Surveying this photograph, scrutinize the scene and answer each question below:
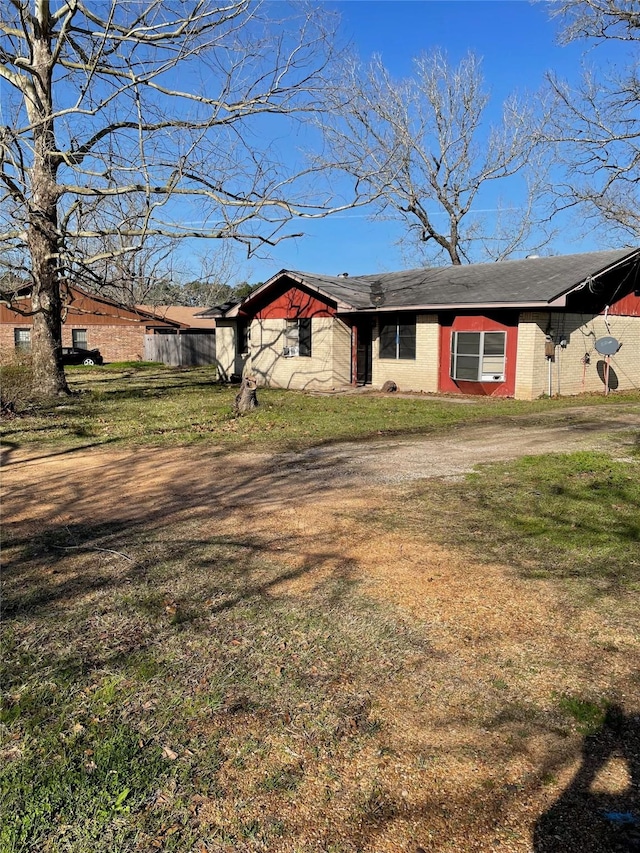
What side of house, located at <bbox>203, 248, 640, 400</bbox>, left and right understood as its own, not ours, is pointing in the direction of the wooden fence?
right

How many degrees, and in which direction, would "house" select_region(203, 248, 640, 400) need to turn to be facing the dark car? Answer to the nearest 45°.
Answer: approximately 90° to its right

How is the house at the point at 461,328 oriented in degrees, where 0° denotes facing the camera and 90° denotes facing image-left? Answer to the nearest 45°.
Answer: approximately 45°

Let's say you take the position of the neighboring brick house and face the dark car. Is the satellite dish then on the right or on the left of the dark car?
left

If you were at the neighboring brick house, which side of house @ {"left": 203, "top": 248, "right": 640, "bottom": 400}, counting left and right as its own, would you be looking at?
right
